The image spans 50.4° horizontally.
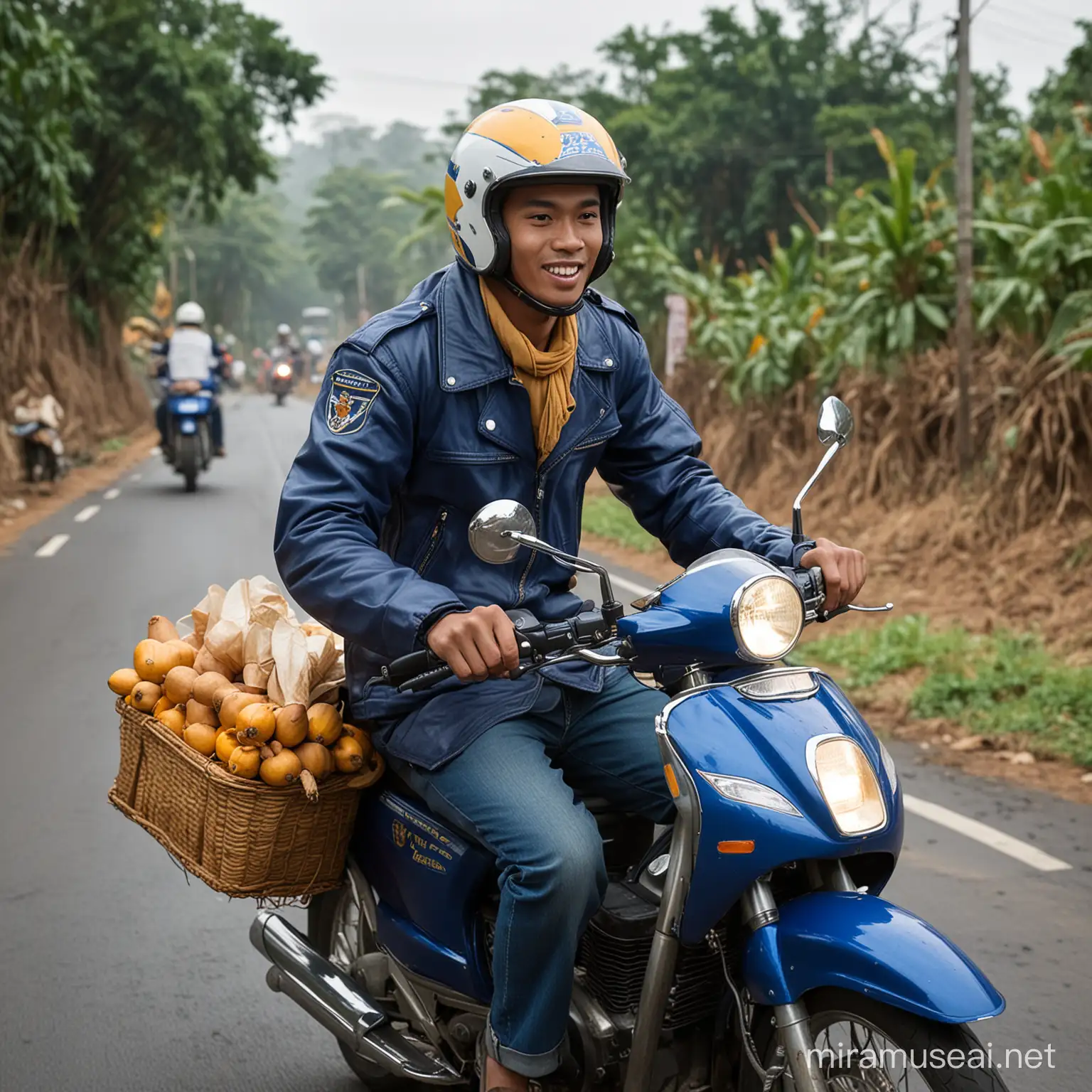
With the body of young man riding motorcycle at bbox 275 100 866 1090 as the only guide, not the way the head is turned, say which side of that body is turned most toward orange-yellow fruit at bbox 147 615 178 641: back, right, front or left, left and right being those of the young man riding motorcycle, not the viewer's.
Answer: back

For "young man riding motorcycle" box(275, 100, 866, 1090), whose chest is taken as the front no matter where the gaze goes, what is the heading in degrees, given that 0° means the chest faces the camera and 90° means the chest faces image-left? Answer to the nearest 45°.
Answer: approximately 315°

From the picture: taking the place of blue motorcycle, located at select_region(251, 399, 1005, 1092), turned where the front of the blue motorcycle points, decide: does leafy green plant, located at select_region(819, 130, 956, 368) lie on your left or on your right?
on your left

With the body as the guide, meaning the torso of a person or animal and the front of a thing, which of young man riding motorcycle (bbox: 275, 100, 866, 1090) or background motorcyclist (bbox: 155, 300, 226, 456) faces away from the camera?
the background motorcyclist

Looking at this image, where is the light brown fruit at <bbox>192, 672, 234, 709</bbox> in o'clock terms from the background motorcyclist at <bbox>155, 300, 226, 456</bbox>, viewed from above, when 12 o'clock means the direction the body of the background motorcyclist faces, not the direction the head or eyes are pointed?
The light brown fruit is roughly at 6 o'clock from the background motorcyclist.

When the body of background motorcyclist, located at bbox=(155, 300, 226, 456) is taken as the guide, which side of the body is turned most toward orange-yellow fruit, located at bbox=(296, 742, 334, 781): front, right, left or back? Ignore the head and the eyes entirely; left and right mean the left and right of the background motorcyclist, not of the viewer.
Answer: back

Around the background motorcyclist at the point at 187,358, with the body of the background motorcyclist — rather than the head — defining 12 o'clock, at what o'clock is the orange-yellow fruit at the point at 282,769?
The orange-yellow fruit is roughly at 6 o'clock from the background motorcyclist.

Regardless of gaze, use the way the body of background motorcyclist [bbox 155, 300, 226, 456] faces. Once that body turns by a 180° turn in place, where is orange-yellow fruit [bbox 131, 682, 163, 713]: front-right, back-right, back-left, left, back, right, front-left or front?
front

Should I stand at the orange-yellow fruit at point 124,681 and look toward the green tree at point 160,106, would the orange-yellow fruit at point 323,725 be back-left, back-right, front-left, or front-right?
back-right

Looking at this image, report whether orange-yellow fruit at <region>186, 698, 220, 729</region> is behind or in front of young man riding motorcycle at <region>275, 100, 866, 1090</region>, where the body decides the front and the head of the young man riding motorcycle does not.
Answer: behind

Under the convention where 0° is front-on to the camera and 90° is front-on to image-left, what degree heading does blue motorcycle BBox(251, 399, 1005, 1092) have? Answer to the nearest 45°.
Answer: approximately 315°

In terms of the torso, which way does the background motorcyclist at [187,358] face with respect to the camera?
away from the camera
